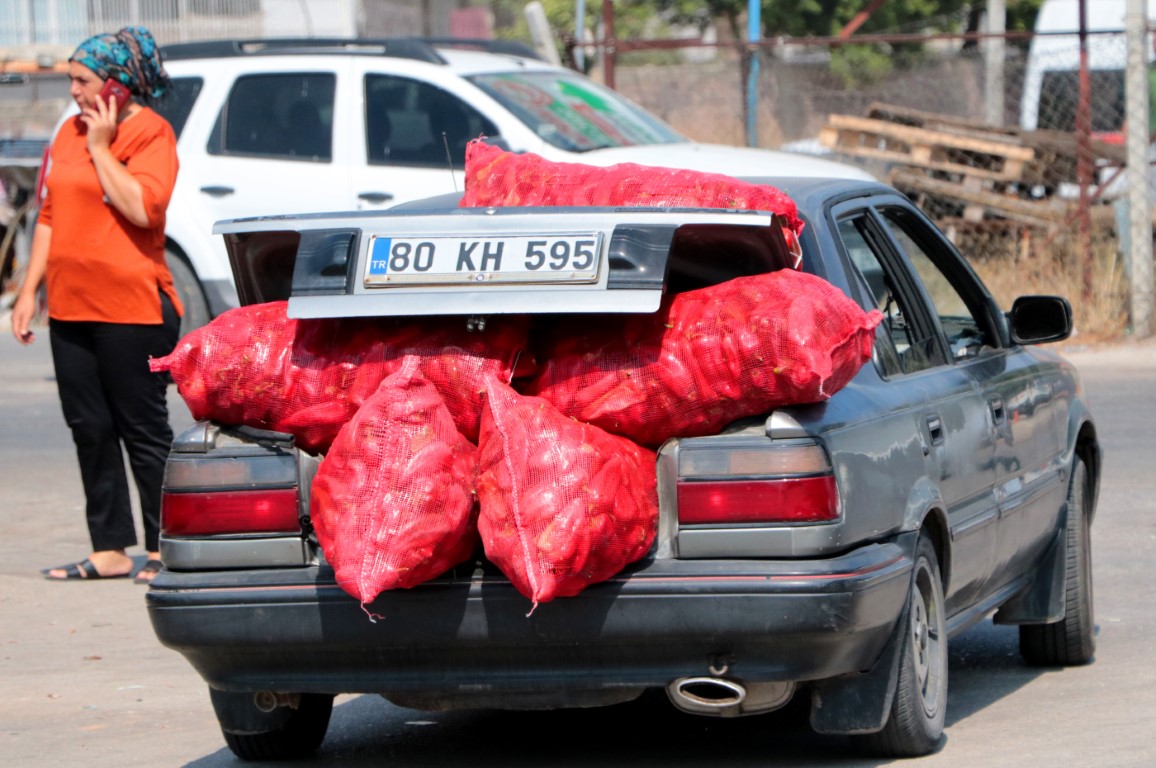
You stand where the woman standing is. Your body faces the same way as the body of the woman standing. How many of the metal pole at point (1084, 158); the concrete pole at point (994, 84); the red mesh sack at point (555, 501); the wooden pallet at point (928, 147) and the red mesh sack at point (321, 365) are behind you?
3

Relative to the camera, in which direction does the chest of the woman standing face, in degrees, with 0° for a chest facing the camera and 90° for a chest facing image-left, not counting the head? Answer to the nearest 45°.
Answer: approximately 45°

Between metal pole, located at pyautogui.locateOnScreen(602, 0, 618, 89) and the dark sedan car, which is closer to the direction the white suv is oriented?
the dark sedan car

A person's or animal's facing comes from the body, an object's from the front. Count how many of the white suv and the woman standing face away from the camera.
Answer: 0

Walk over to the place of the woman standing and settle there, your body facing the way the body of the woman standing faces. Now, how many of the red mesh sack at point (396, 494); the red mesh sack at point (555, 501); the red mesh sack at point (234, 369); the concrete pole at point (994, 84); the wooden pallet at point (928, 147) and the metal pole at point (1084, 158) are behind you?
3

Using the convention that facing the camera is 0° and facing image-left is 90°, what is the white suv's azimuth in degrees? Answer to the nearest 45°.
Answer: approximately 315°

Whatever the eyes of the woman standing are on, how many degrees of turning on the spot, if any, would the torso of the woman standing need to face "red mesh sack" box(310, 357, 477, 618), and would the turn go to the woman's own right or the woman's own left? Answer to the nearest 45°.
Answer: approximately 45° to the woman's own left

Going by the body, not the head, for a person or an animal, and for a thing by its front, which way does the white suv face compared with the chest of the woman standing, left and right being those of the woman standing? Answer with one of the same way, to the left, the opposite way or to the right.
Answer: to the left

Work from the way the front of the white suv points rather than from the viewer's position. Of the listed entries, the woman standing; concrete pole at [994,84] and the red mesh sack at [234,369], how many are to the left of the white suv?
1

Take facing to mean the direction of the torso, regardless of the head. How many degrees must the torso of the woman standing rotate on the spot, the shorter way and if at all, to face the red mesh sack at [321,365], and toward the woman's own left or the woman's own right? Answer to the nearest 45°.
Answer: approximately 45° to the woman's own left

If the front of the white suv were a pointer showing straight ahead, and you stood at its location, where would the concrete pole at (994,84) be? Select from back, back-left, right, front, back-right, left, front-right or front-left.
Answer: left

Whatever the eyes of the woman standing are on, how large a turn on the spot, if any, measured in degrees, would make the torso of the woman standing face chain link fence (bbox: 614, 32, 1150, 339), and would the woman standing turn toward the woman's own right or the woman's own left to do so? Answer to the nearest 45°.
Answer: approximately 180°

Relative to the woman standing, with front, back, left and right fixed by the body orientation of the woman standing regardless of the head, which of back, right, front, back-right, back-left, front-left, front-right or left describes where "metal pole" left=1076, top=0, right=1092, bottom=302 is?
back

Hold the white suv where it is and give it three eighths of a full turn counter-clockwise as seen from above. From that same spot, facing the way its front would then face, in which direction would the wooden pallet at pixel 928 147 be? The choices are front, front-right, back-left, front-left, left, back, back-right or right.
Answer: front-right

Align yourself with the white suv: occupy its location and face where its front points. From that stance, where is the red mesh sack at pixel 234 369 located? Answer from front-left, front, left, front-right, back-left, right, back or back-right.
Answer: front-right
